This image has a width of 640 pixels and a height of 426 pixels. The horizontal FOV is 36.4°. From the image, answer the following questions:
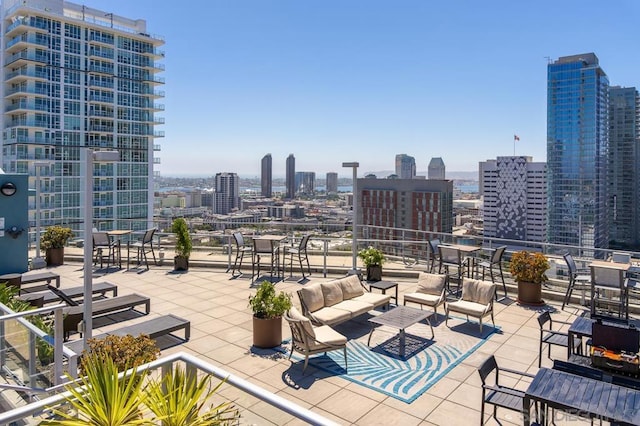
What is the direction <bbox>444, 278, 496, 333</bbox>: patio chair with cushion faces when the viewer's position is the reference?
facing the viewer and to the left of the viewer

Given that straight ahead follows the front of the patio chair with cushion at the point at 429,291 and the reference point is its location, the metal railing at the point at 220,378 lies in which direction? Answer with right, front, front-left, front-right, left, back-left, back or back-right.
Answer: front-left

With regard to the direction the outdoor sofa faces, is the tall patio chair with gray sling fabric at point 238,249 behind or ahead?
behind

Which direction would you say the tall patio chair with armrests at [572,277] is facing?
to the viewer's right

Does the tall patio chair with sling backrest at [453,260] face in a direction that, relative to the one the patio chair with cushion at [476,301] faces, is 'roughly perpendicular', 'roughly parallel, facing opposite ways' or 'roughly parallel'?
roughly parallel, facing opposite ways

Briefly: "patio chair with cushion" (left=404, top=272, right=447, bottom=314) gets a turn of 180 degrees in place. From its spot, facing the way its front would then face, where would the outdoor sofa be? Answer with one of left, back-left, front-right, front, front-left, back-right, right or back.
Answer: back

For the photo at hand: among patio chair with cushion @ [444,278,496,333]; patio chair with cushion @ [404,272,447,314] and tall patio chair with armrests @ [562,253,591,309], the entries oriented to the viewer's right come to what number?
1

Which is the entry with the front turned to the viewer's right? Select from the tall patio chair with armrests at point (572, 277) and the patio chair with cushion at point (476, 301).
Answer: the tall patio chair with armrests at point (572, 277)

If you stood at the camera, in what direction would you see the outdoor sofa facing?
facing the viewer and to the right of the viewer

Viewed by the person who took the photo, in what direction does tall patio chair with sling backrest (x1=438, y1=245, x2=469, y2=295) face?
facing away from the viewer and to the right of the viewer

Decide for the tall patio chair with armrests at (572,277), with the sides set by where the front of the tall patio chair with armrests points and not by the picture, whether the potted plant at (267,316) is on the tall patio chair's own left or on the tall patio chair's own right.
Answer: on the tall patio chair's own right

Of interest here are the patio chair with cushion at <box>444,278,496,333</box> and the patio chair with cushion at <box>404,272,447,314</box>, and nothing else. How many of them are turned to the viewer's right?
0

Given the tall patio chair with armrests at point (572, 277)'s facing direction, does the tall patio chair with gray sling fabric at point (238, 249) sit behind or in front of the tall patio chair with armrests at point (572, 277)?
behind

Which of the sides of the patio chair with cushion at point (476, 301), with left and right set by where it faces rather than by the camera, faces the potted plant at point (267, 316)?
front
